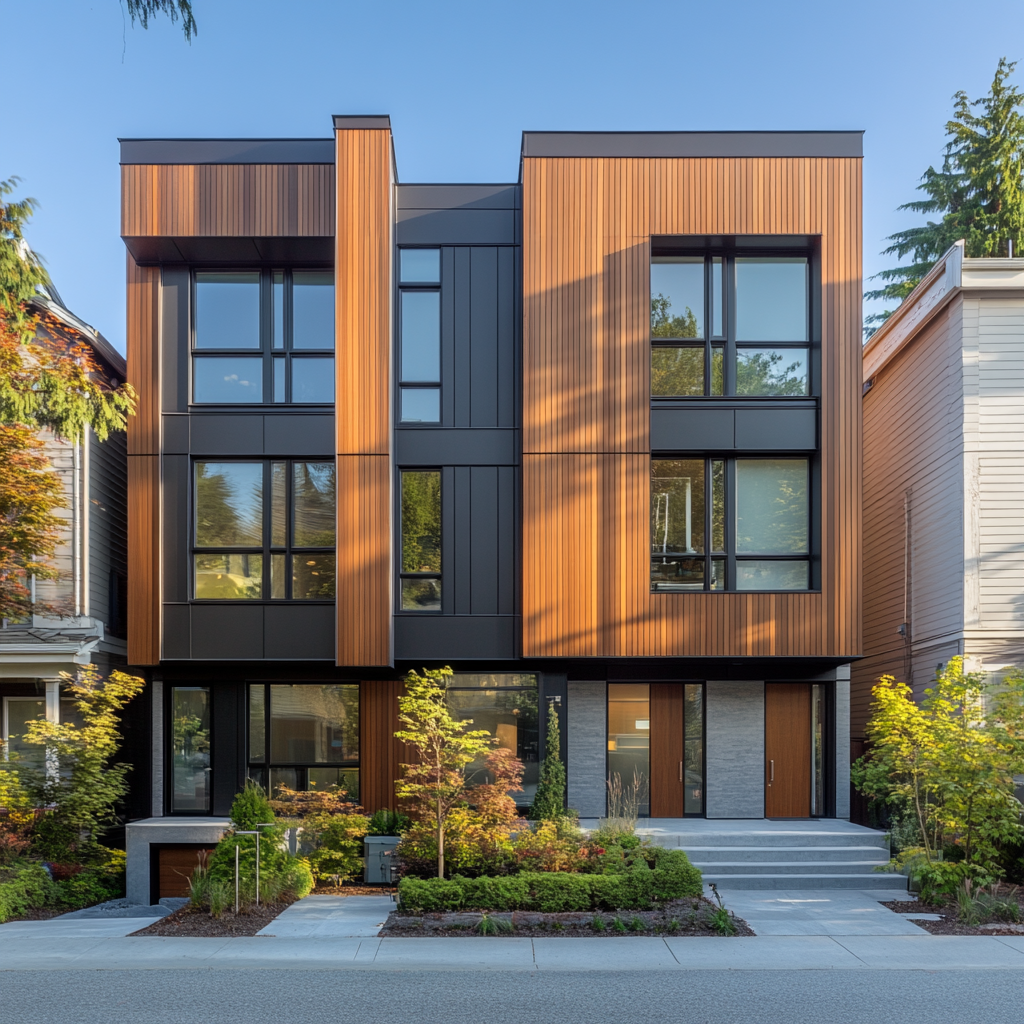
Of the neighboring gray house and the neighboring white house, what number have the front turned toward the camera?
2

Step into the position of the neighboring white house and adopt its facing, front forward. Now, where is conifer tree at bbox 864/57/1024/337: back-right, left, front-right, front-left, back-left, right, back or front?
back

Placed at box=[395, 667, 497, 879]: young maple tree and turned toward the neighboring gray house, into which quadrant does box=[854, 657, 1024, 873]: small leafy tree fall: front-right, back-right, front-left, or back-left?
back-right

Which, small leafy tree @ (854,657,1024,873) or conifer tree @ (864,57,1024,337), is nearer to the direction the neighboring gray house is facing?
the small leafy tree

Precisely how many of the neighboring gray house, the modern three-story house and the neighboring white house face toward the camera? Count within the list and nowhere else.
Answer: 3

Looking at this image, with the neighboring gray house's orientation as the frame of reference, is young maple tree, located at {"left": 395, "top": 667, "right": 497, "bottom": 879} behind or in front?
in front

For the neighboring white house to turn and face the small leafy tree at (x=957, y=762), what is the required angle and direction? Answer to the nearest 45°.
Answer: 0° — it already faces it

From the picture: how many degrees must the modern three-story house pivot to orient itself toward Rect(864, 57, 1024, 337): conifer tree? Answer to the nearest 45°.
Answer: approximately 135° to its left
